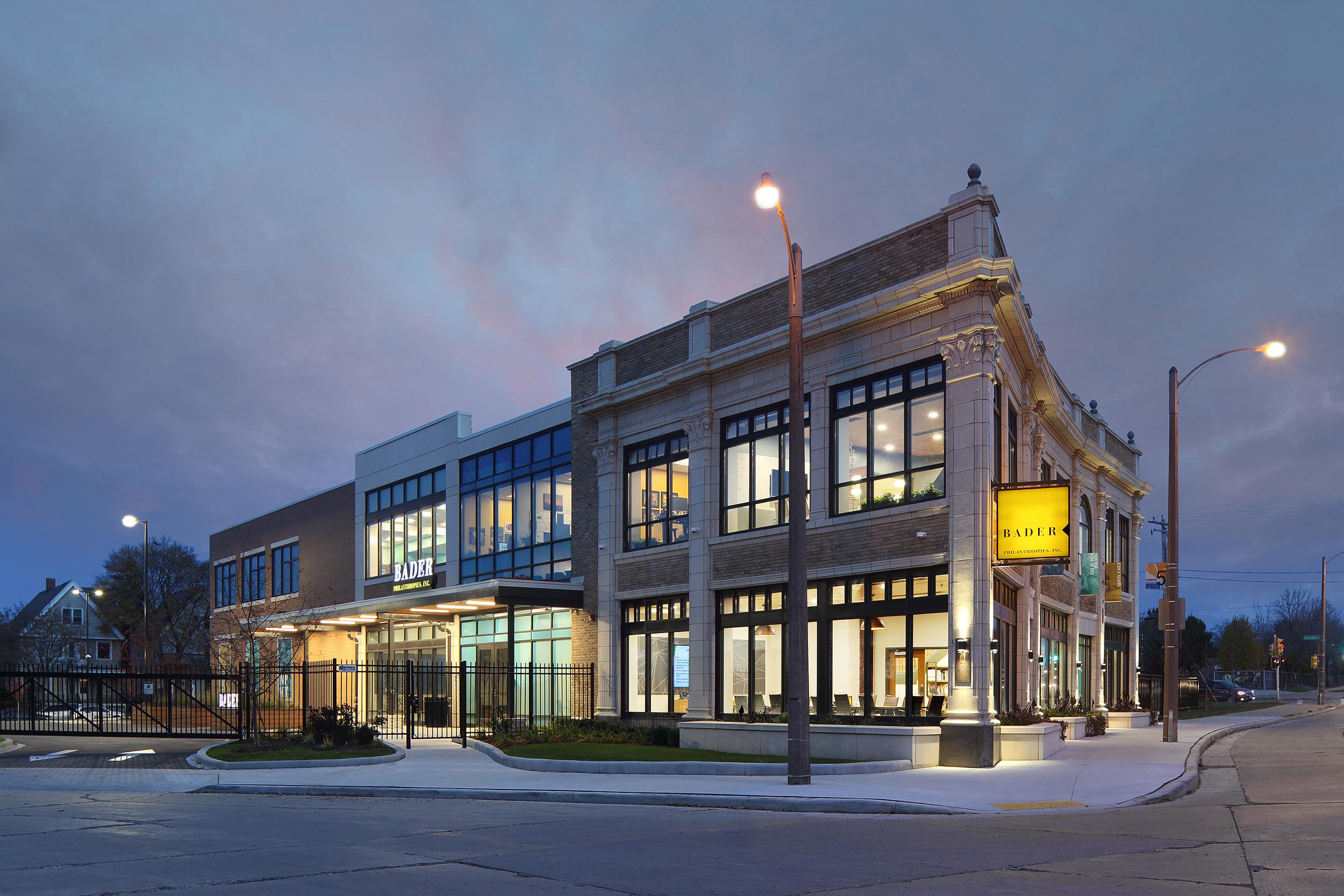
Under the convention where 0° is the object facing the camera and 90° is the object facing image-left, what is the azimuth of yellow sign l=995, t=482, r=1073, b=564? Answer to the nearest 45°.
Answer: approximately 0°

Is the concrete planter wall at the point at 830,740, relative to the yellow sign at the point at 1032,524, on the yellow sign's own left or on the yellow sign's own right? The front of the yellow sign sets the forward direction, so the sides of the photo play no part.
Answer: on the yellow sign's own right

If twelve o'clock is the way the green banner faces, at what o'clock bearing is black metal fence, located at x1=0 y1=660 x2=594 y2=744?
The black metal fence is roughly at 2 o'clock from the green banner.

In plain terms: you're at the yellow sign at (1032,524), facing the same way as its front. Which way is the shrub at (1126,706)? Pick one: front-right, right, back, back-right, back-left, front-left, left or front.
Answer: back

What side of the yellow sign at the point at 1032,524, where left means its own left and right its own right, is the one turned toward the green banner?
back

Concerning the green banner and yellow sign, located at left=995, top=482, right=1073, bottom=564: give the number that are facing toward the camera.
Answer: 2
